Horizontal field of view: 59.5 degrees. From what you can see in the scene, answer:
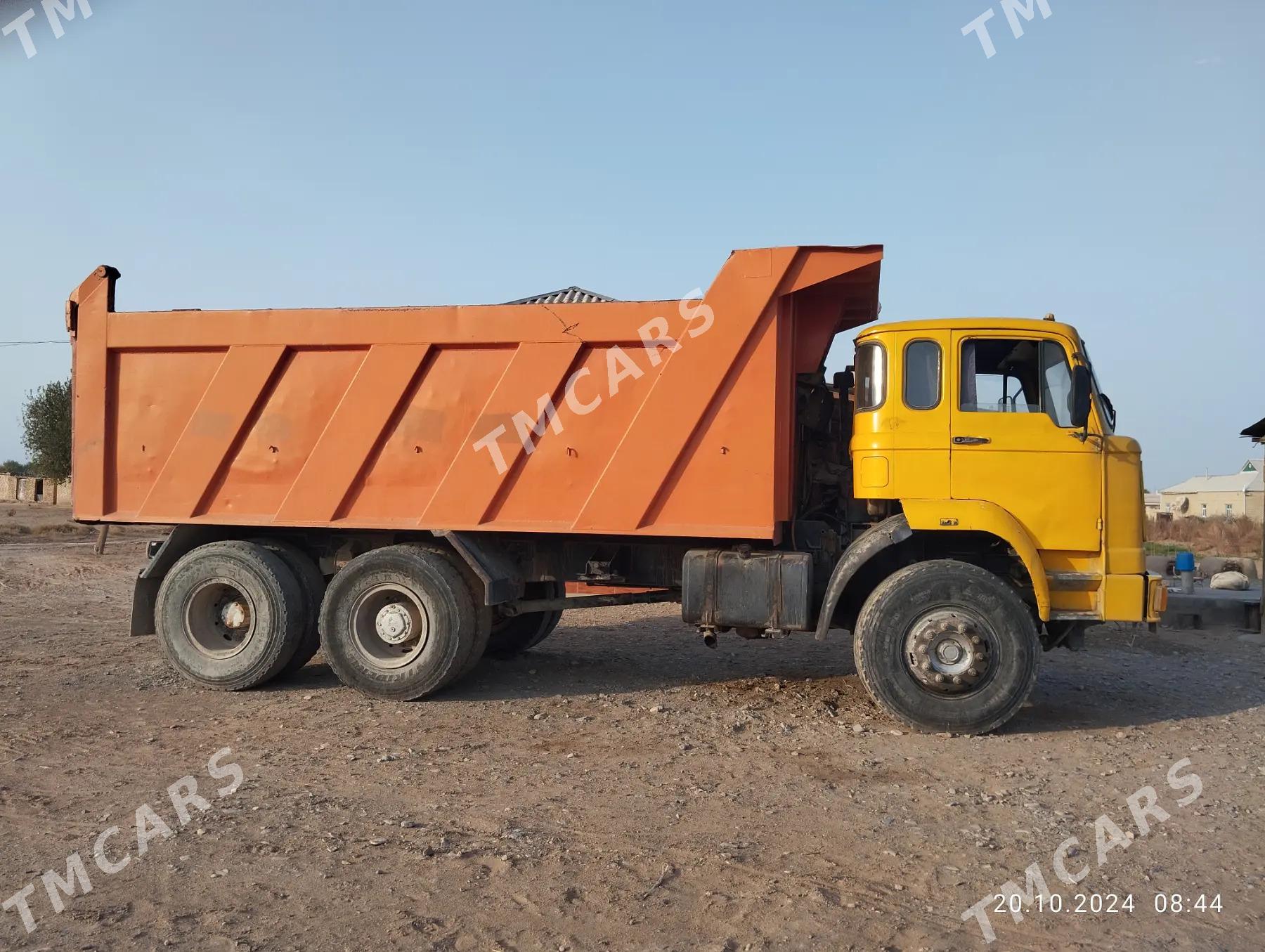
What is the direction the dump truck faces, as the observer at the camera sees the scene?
facing to the right of the viewer

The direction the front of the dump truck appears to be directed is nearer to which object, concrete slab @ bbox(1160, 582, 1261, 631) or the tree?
the concrete slab

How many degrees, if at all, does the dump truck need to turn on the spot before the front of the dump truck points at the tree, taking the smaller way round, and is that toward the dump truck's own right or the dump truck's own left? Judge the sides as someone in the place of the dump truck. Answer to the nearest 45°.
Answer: approximately 135° to the dump truck's own left

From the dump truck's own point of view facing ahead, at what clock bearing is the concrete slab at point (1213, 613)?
The concrete slab is roughly at 11 o'clock from the dump truck.
